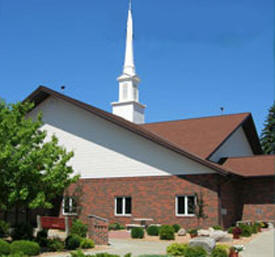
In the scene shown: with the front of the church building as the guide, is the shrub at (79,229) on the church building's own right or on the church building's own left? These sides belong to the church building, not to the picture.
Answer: on the church building's own right

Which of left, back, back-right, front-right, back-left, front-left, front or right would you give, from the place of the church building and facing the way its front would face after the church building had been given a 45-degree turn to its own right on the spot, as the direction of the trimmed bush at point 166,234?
front

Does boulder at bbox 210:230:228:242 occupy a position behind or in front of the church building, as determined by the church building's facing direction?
in front

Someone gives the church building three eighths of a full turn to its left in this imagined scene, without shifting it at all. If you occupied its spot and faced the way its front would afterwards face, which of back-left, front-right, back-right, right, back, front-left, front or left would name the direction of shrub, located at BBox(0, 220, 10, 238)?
back-left

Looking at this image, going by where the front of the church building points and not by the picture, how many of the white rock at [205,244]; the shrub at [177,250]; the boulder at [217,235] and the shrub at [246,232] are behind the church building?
0

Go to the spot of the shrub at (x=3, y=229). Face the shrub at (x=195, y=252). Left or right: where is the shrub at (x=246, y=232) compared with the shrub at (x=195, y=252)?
left

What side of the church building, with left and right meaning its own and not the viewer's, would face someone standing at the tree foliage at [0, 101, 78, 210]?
right

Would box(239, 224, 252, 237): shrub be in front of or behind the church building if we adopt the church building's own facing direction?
in front

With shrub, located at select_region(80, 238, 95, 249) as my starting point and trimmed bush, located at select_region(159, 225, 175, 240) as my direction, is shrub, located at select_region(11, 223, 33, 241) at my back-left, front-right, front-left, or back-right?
back-left

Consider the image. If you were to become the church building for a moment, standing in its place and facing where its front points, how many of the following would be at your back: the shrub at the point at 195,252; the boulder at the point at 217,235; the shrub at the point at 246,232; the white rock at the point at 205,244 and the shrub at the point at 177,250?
0

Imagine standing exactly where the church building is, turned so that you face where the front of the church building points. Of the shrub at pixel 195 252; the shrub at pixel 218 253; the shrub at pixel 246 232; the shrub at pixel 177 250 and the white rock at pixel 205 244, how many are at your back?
0

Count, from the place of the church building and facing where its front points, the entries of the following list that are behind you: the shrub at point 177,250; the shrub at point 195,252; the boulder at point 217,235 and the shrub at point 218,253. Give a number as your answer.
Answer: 0
